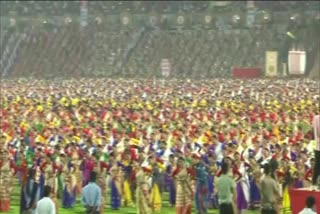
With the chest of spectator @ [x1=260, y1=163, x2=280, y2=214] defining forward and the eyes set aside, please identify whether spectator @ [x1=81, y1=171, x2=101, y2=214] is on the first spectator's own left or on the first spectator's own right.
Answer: on the first spectator's own left

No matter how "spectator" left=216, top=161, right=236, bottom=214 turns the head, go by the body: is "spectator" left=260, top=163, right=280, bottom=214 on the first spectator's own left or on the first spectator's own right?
on the first spectator's own right

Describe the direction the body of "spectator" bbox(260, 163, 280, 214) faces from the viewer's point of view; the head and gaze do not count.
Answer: away from the camera

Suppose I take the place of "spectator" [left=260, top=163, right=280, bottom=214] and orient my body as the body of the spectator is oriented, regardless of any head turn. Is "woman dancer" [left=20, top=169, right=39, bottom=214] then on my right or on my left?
on my left

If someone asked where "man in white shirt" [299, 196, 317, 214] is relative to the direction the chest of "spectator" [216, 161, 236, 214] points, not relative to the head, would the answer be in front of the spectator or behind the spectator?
behind

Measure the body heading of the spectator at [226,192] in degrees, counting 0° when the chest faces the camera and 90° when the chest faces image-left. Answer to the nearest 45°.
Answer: approximately 180°

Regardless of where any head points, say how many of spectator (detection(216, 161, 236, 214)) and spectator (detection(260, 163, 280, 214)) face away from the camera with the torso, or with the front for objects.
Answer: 2

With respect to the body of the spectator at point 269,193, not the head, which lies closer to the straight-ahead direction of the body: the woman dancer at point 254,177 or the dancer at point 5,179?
the woman dancer

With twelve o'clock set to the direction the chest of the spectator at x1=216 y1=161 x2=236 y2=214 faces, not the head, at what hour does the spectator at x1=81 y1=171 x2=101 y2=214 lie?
the spectator at x1=81 y1=171 x2=101 y2=214 is roughly at 9 o'clock from the spectator at x1=216 y1=161 x2=236 y2=214.
